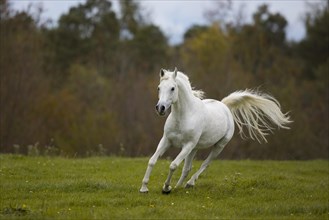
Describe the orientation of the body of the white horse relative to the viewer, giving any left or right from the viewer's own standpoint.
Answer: facing the viewer and to the left of the viewer
